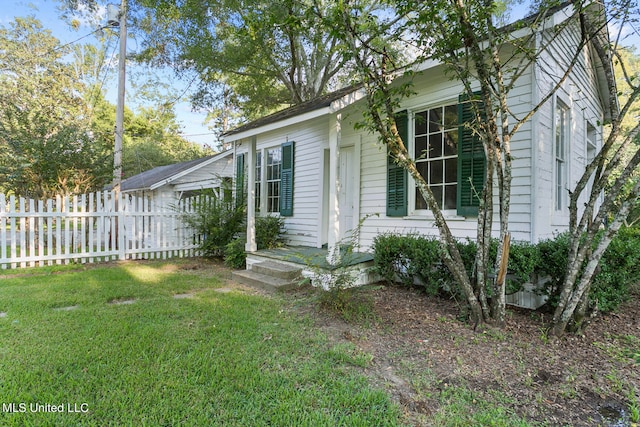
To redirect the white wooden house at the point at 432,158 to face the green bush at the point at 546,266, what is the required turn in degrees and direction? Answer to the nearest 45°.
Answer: approximately 90° to its left

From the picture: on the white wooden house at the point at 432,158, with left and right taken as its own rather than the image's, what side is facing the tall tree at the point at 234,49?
right

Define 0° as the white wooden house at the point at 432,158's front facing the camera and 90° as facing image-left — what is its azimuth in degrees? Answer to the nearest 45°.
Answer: approximately 45°

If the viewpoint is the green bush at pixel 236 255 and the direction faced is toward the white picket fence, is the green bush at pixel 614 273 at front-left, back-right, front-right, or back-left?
back-left

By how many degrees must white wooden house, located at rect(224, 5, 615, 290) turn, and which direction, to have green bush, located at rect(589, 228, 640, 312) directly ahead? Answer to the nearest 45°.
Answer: approximately 90° to its left

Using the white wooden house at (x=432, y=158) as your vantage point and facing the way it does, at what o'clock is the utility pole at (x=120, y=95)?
The utility pole is roughly at 2 o'clock from the white wooden house.
